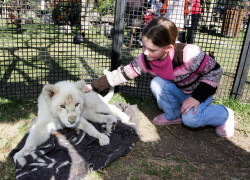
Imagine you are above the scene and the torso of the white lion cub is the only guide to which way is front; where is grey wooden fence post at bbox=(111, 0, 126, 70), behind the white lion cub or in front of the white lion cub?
behind

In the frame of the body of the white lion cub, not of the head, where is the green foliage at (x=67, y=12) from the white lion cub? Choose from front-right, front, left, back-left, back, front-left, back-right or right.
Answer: back-right

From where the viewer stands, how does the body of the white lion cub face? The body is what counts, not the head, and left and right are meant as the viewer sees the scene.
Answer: facing the viewer and to the left of the viewer

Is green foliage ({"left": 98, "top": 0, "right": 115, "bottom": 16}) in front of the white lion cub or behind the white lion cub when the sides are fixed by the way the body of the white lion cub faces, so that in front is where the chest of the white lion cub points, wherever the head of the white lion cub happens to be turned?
behind
